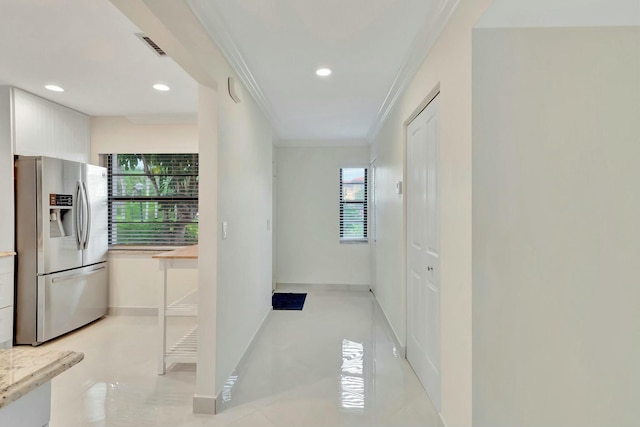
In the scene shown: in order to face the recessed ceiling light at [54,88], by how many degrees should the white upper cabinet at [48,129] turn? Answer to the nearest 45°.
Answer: approximately 45° to its right

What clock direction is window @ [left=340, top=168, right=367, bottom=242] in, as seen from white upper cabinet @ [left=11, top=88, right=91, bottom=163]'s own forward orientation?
The window is roughly at 11 o'clock from the white upper cabinet.

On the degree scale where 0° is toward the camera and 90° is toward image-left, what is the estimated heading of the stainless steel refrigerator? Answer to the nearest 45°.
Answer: approximately 315°

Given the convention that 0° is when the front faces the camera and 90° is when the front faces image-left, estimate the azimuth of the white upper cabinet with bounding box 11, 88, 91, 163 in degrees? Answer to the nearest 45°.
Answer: approximately 315°

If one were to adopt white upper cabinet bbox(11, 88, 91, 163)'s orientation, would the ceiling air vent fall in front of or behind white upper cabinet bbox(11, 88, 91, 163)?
in front

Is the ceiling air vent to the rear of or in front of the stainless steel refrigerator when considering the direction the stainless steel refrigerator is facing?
in front

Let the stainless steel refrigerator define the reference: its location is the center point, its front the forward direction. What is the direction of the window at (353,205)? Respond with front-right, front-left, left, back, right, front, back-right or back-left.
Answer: front-left
